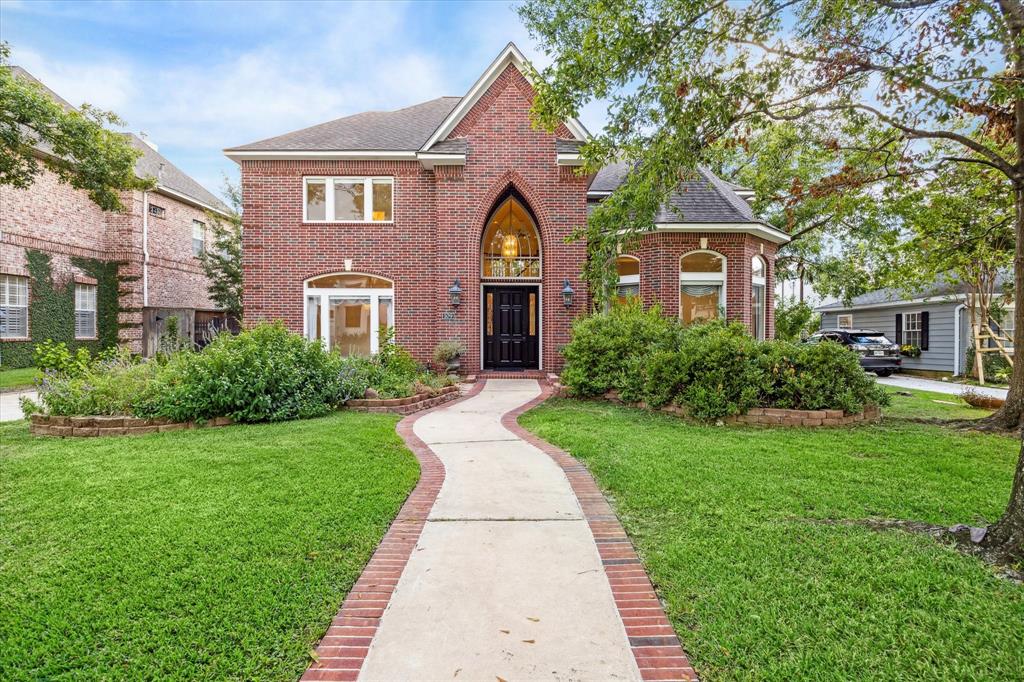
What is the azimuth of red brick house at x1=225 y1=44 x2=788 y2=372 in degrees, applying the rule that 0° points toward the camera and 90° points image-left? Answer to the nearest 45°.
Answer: approximately 0°

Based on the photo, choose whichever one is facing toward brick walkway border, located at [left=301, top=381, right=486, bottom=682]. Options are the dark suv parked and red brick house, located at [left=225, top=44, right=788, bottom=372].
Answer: the red brick house

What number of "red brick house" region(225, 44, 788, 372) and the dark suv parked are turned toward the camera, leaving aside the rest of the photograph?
1

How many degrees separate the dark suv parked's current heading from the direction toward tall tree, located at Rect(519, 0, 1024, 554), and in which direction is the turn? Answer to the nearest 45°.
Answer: approximately 135° to its left

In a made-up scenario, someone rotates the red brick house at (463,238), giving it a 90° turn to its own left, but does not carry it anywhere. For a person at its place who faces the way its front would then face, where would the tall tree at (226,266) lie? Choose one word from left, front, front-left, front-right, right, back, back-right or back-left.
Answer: back-left

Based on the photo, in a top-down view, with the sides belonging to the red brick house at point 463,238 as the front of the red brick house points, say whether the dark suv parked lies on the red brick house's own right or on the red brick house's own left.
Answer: on the red brick house's own left

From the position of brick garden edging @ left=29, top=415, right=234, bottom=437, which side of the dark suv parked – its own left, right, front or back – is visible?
left

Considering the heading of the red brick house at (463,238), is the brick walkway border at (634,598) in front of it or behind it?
in front

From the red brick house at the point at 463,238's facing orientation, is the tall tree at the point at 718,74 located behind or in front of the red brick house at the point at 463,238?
in front

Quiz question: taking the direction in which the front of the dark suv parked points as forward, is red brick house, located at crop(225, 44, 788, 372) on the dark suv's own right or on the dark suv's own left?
on the dark suv's own left

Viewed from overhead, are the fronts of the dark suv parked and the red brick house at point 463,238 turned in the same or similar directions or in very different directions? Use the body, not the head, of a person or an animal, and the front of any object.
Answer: very different directions

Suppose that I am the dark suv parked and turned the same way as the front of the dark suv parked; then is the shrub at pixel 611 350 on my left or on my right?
on my left

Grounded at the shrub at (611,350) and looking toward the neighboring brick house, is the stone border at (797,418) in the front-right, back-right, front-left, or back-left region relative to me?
back-left

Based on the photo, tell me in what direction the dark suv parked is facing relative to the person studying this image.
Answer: facing away from the viewer and to the left of the viewer
